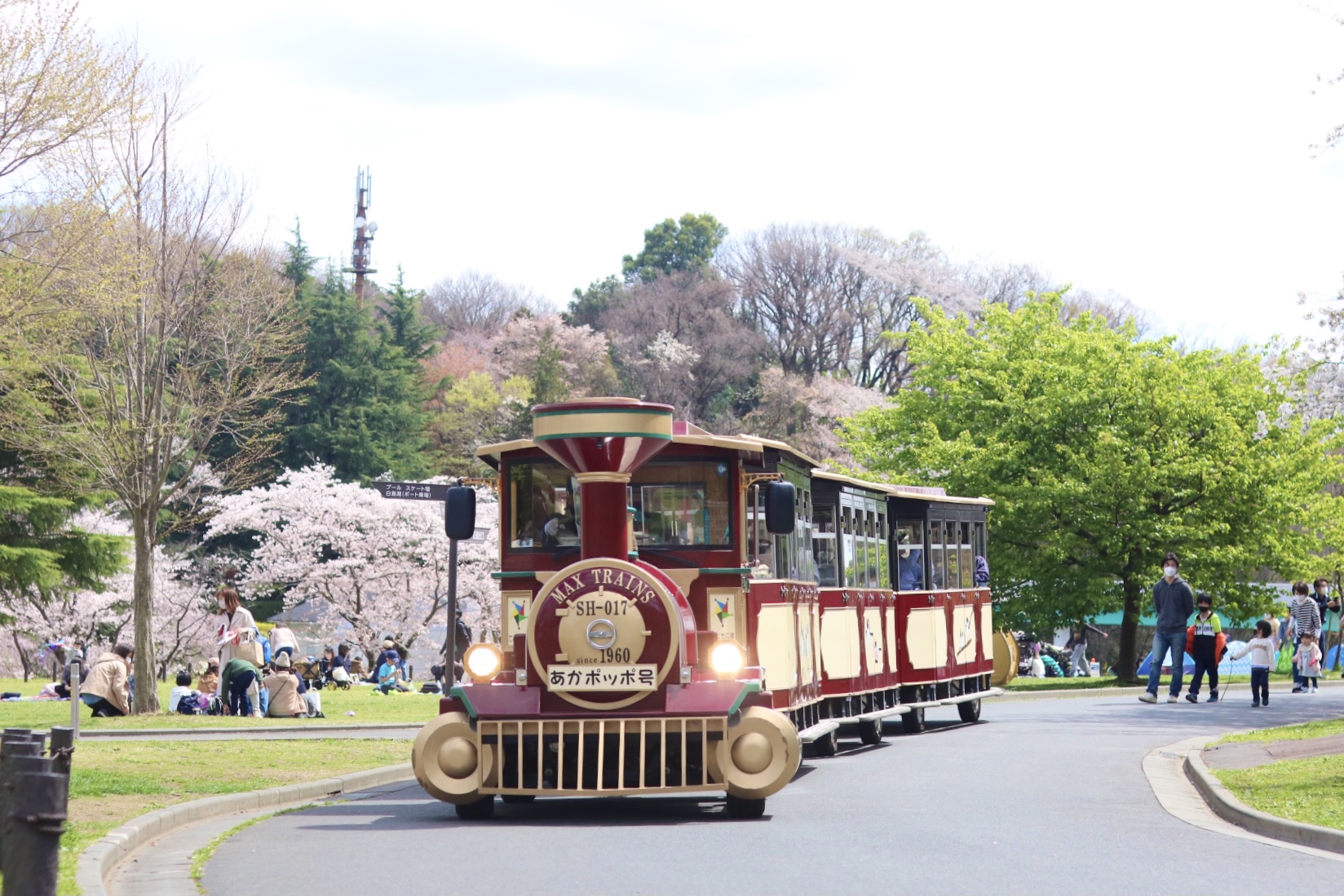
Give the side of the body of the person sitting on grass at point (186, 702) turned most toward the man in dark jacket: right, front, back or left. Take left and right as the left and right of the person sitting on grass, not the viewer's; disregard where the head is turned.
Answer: right

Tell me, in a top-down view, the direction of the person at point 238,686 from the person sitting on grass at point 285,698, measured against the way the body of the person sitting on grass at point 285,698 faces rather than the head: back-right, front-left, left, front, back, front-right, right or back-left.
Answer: left

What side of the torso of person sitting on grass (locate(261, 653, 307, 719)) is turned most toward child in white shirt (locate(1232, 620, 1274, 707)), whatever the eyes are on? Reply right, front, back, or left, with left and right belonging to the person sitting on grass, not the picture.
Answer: right

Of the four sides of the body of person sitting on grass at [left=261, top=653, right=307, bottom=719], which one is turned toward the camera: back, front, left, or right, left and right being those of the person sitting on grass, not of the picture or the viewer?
back

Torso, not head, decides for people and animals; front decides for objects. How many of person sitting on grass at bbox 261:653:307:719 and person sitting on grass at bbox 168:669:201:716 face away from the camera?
2

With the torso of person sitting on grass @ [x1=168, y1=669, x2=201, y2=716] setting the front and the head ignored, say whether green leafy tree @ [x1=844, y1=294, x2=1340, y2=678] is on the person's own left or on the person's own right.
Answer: on the person's own right

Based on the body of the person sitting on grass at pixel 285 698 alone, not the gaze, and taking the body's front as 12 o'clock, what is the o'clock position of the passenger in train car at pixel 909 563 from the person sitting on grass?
The passenger in train car is roughly at 4 o'clock from the person sitting on grass.

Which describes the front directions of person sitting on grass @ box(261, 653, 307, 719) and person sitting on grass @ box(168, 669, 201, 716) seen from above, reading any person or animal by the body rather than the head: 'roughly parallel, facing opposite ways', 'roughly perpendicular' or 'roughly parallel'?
roughly parallel

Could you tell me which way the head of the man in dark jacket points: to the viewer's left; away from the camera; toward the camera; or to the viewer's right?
toward the camera

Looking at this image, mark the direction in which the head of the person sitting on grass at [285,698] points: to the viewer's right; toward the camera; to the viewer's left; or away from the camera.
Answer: away from the camera

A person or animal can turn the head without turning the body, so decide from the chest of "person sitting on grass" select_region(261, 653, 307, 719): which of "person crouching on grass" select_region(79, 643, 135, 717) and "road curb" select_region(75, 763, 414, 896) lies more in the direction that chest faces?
the person crouching on grass
